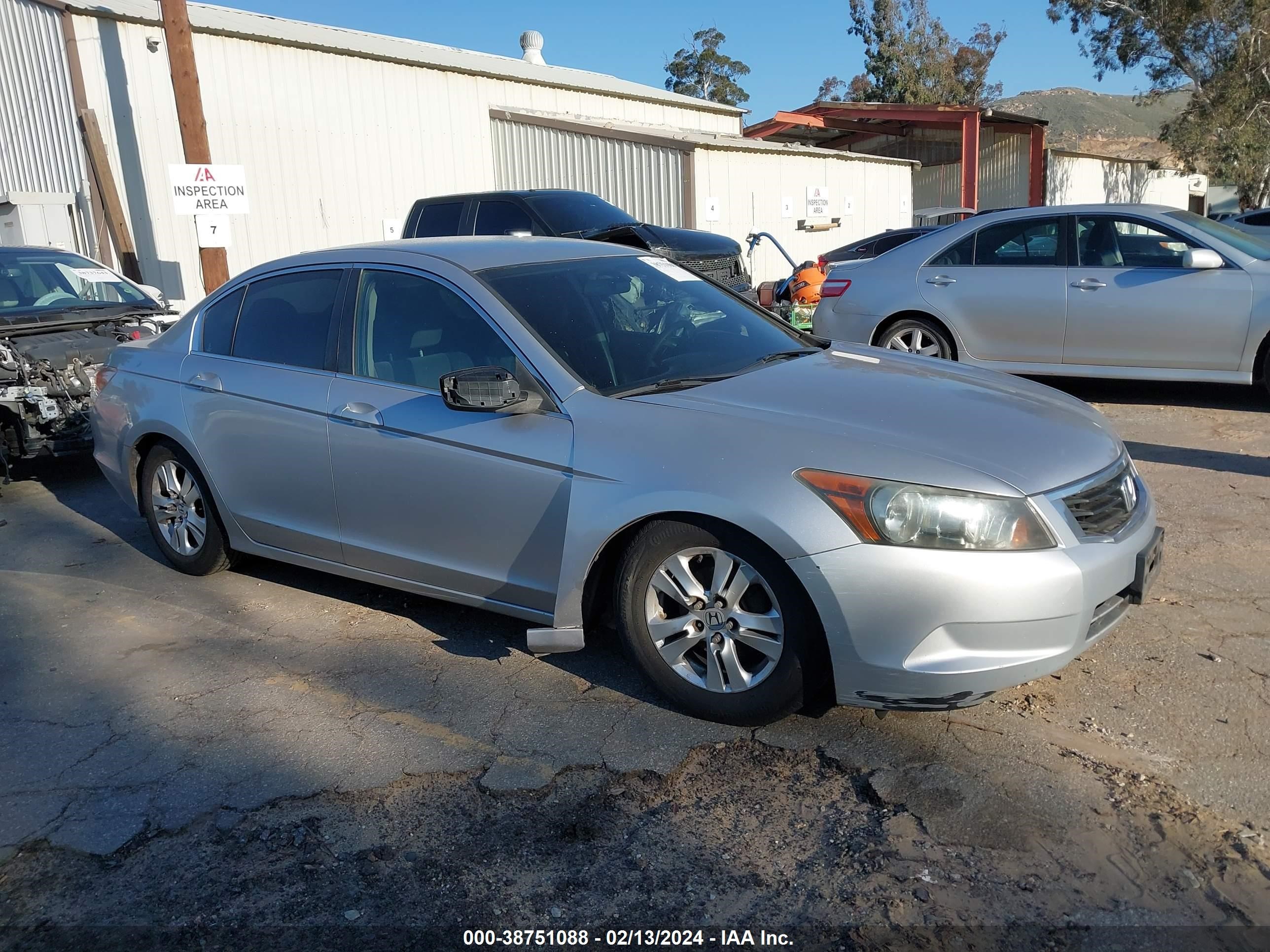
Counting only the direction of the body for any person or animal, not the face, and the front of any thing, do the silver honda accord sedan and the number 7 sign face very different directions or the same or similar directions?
same or similar directions

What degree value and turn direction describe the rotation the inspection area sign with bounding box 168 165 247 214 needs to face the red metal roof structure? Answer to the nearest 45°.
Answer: approximately 135° to its left

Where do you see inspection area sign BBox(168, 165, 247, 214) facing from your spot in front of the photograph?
facing the viewer

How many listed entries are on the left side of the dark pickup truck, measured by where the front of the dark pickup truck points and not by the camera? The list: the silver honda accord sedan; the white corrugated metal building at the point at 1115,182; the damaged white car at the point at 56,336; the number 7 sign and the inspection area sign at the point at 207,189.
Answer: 1

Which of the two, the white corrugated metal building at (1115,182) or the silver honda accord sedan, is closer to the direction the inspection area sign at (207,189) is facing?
the silver honda accord sedan

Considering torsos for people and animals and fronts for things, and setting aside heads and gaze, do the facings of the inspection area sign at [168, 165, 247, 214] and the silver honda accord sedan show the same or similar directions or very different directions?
same or similar directions

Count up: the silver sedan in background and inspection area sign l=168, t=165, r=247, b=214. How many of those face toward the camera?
1

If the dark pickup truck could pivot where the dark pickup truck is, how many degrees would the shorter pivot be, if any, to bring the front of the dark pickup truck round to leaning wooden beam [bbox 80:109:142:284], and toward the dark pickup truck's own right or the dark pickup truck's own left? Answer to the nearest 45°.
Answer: approximately 180°

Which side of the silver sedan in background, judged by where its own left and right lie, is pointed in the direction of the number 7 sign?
back

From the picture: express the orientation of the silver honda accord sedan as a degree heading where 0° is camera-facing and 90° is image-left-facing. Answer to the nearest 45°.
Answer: approximately 315°

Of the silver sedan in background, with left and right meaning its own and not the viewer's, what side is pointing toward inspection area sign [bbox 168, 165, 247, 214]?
back

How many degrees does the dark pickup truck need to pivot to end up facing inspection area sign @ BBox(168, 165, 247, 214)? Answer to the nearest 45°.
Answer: approximately 135° to its right

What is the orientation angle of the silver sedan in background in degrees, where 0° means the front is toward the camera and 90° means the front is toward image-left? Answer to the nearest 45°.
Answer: approximately 270°

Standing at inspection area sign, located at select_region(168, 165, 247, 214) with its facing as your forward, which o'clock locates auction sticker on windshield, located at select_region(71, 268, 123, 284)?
The auction sticker on windshield is roughly at 1 o'clock from the inspection area sign.

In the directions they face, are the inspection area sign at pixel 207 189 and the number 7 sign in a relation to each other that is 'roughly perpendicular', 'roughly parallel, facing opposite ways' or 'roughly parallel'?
roughly parallel

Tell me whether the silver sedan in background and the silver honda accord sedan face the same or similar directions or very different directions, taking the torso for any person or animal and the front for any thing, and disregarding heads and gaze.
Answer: same or similar directions

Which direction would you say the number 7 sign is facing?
toward the camera

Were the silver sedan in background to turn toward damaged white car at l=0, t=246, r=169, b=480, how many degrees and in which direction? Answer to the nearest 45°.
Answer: approximately 180°
